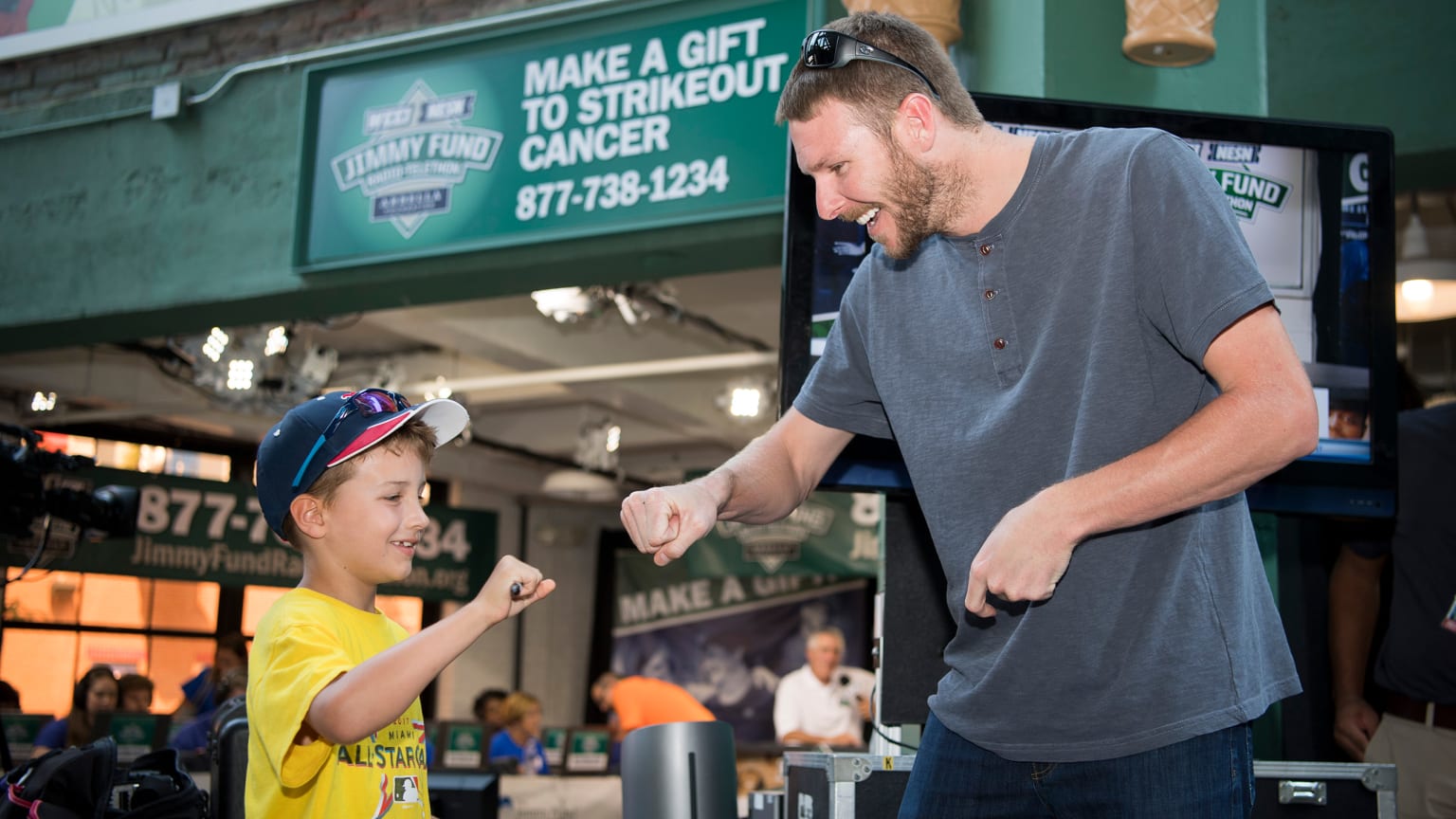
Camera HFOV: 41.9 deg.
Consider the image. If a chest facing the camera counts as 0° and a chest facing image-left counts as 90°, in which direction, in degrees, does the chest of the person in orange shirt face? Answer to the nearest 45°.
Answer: approximately 90°

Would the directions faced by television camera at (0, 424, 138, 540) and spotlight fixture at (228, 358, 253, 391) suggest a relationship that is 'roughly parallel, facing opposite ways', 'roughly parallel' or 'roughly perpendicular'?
roughly perpendicular

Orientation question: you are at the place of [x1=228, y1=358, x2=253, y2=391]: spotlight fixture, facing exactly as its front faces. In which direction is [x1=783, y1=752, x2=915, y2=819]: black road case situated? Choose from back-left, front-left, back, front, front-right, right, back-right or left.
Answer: front

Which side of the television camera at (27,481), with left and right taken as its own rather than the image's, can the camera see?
right

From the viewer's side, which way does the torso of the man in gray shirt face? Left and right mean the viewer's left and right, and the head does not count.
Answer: facing the viewer and to the left of the viewer

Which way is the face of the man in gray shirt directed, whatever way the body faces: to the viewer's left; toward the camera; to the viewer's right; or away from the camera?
to the viewer's left

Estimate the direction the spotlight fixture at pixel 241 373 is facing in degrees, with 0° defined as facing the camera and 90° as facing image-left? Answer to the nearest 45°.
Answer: approximately 0°

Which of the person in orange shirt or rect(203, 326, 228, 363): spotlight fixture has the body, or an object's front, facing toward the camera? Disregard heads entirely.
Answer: the spotlight fixture

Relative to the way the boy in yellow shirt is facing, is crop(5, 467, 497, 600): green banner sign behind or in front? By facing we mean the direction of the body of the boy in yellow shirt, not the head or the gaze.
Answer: behind

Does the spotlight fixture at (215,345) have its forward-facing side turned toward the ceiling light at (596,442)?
no

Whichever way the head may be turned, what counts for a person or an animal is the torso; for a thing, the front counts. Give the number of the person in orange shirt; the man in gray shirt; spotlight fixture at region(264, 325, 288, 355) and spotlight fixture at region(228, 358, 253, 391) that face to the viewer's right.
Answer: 0

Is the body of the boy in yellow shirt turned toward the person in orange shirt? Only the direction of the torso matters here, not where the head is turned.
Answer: no
